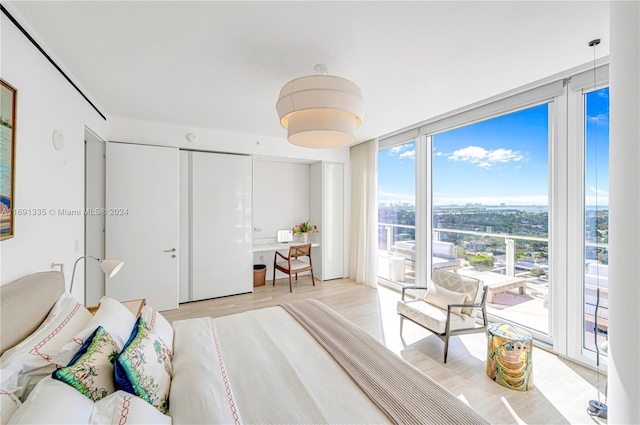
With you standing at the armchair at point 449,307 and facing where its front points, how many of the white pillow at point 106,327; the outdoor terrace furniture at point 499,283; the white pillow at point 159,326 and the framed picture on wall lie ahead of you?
3

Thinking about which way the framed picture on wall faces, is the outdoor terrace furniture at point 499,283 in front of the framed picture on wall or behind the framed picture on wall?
in front

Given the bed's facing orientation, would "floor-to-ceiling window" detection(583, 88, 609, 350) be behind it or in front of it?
in front

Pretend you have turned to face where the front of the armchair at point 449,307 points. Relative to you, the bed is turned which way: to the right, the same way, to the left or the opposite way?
the opposite way

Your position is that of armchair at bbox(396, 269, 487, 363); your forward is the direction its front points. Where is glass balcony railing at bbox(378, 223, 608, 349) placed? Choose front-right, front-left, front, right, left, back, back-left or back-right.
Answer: back

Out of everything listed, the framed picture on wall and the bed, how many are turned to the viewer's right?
2

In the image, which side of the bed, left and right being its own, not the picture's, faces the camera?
right

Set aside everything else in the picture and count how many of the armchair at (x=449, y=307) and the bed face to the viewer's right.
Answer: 1

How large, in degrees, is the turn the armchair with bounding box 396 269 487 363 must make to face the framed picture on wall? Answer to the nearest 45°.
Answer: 0° — it already faces it

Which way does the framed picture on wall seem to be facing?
to the viewer's right

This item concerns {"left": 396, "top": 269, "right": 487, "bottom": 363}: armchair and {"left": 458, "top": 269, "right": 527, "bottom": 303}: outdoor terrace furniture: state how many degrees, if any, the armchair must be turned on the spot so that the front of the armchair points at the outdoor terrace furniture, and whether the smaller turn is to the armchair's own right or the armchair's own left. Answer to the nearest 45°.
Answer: approximately 180°

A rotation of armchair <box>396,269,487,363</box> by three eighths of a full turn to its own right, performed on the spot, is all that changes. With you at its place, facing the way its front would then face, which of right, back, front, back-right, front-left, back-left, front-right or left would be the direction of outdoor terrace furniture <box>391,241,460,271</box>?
front

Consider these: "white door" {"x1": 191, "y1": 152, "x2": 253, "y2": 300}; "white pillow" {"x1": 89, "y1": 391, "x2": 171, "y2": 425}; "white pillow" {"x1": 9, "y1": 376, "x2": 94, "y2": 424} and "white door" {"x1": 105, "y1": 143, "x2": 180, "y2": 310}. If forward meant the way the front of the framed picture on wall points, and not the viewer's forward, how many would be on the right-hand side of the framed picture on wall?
2
